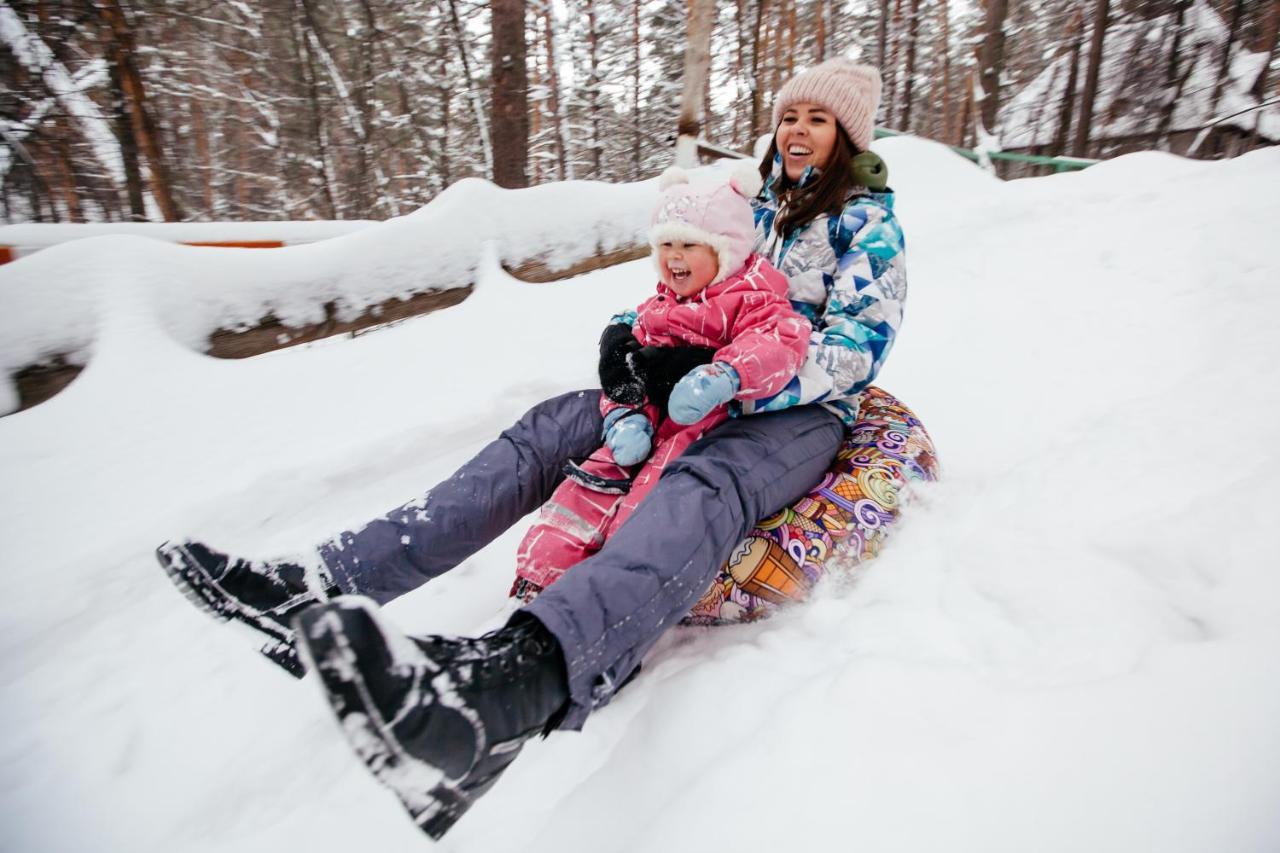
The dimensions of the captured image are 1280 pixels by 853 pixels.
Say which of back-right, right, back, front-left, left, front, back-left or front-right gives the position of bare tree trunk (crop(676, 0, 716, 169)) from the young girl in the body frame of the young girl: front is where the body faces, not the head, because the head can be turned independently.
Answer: back-right

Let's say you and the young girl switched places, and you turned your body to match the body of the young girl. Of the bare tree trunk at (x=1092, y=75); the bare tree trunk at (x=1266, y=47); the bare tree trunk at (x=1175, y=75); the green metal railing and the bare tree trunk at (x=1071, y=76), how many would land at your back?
5

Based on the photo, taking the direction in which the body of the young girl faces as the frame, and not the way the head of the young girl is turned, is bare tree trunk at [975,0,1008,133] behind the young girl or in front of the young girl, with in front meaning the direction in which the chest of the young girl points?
behind

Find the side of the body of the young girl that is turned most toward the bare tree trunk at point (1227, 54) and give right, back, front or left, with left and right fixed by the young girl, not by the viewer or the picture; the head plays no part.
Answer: back

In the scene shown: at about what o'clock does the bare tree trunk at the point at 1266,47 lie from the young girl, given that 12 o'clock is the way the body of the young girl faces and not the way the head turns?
The bare tree trunk is roughly at 6 o'clock from the young girl.

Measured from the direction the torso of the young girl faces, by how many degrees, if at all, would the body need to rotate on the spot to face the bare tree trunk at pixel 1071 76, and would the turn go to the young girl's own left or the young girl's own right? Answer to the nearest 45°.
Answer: approximately 180°

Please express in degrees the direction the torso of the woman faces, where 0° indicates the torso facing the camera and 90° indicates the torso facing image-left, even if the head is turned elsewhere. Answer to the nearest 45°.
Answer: approximately 45°

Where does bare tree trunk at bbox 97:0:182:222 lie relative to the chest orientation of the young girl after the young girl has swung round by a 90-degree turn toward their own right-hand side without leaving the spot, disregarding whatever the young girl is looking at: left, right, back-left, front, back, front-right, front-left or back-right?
front

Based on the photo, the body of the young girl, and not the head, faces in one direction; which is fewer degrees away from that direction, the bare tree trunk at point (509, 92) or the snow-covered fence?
the snow-covered fence

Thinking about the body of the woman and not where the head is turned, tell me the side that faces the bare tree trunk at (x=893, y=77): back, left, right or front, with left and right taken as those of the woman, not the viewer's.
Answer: back

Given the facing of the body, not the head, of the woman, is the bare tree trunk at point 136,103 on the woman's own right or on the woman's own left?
on the woman's own right

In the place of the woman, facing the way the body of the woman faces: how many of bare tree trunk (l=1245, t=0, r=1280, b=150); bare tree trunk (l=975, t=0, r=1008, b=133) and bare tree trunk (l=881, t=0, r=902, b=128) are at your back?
3

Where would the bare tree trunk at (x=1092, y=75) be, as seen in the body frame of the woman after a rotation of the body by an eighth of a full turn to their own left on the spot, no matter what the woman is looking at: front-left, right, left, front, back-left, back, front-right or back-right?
back-left

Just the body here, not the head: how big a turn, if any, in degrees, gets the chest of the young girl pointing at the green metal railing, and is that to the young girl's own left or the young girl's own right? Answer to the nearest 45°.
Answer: approximately 180°

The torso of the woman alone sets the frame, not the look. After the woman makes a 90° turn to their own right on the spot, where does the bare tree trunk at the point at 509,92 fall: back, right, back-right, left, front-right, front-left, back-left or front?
front-right

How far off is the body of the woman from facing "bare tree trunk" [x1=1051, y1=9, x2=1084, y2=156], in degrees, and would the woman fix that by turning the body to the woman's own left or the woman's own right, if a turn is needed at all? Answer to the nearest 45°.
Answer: approximately 180°
